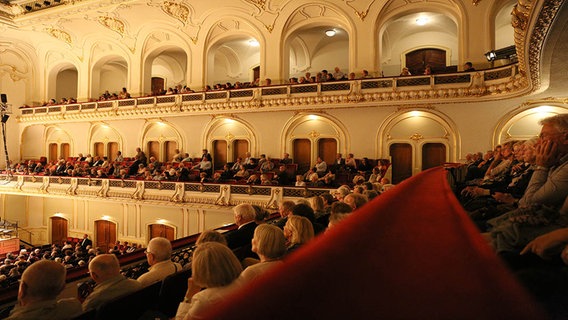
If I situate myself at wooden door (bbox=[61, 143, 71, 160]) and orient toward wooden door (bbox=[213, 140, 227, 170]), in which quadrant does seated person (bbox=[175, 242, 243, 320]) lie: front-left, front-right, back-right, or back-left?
front-right

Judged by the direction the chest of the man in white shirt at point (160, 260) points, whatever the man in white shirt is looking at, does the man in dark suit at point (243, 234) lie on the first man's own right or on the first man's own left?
on the first man's own right

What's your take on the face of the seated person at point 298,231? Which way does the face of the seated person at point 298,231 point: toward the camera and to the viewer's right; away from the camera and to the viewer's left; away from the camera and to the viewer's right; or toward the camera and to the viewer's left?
away from the camera and to the viewer's left

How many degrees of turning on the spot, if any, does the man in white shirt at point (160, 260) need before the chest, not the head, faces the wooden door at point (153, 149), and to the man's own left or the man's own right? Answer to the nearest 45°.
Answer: approximately 45° to the man's own right

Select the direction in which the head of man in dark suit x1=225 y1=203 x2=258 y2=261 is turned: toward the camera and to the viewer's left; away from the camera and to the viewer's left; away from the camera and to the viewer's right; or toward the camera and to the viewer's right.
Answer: away from the camera and to the viewer's left

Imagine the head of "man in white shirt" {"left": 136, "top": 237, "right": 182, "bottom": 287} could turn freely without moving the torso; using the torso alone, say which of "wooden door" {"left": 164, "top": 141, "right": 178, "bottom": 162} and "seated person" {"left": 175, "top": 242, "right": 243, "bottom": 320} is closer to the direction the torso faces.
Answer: the wooden door

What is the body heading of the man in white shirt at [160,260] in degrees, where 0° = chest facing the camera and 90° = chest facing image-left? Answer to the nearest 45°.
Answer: approximately 135°

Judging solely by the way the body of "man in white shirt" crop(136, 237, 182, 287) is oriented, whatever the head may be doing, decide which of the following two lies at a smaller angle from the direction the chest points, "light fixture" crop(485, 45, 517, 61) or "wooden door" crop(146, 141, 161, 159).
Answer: the wooden door

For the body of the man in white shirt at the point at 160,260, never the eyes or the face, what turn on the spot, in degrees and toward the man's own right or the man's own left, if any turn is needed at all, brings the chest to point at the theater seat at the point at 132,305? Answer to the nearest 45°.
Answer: approximately 135° to the man's own left

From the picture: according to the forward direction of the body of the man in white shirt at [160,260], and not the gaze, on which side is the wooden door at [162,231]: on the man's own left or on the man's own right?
on the man's own right

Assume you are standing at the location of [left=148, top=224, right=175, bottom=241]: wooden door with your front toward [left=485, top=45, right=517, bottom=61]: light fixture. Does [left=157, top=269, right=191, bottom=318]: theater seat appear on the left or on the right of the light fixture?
right

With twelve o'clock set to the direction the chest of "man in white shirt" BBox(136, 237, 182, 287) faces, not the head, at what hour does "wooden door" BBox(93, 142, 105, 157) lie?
The wooden door is roughly at 1 o'clock from the man in white shirt.

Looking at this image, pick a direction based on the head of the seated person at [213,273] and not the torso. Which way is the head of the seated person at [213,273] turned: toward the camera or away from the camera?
away from the camera

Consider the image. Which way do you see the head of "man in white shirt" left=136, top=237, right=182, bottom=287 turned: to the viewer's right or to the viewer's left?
to the viewer's left
